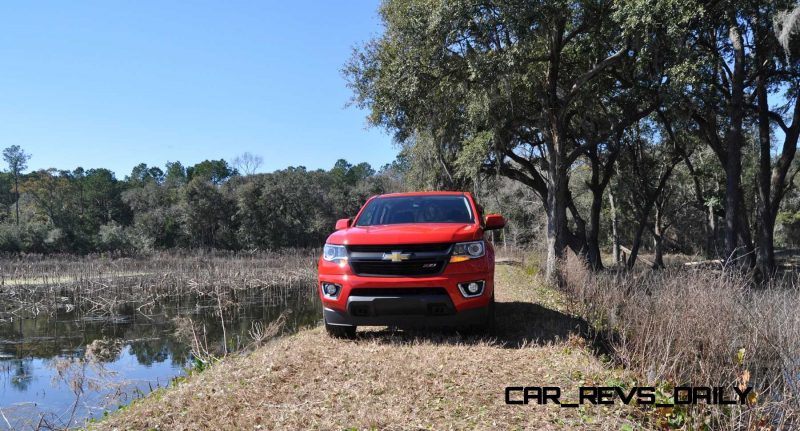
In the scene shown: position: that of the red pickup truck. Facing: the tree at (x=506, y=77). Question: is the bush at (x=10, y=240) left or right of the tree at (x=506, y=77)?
left

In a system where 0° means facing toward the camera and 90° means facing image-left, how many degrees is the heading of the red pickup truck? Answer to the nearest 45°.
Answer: approximately 0°

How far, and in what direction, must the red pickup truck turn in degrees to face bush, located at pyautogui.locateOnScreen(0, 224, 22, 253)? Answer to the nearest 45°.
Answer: approximately 135° to its right

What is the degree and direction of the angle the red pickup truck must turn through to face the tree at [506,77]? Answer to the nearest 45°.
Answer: approximately 180°
